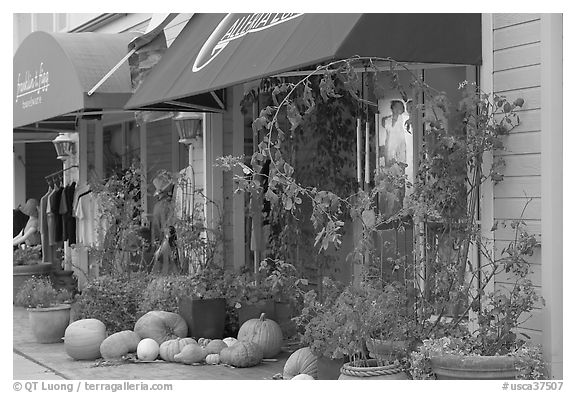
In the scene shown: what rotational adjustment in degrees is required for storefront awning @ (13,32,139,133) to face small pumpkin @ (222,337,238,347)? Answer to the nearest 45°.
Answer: approximately 90° to its left

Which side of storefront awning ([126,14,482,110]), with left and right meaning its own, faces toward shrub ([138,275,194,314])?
right

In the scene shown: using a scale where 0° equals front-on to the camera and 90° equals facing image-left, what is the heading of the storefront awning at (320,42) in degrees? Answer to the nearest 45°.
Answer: approximately 45°

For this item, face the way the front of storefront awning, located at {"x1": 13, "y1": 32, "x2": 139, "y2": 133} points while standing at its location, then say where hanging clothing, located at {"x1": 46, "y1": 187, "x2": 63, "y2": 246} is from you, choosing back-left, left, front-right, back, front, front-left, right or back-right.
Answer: back-right

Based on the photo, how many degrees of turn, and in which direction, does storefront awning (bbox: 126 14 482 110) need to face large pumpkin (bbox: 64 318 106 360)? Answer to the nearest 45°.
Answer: approximately 90° to its right

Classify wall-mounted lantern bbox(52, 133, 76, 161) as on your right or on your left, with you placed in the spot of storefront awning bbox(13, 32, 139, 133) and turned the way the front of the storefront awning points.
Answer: on your right

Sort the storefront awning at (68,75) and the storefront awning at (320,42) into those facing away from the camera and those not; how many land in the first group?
0

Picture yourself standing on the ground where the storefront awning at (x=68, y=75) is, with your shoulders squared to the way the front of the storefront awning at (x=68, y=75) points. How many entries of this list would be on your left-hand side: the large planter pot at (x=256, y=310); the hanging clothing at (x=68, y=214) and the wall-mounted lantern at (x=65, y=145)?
1

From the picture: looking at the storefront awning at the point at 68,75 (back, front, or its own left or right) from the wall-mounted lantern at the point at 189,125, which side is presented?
left
